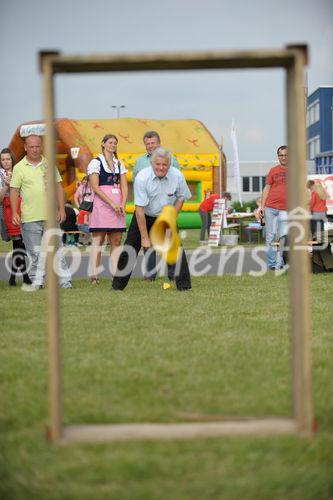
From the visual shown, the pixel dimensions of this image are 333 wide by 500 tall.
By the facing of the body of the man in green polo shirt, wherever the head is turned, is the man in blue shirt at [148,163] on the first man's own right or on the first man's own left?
on the first man's own left

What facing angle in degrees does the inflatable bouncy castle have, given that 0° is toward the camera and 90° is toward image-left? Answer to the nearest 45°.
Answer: approximately 45°

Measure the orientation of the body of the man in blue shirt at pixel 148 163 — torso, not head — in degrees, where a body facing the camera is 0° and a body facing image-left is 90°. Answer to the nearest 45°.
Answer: approximately 0°

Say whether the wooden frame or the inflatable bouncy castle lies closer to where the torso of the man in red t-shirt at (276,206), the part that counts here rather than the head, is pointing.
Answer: the wooden frame

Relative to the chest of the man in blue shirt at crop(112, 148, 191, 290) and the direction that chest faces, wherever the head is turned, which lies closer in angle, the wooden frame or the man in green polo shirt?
the wooden frame

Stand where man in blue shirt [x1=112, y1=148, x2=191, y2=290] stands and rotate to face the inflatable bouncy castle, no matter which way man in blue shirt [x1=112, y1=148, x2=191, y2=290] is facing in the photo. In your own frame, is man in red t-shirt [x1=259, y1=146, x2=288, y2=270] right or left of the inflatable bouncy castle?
right

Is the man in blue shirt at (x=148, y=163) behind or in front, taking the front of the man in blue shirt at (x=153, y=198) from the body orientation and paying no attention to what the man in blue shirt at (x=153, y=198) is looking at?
behind

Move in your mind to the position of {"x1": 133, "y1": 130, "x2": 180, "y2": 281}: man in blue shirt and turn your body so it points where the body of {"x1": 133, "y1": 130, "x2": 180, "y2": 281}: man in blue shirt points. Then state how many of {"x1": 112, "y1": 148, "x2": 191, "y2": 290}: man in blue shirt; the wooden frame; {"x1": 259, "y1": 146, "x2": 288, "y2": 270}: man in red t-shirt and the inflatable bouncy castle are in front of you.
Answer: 2

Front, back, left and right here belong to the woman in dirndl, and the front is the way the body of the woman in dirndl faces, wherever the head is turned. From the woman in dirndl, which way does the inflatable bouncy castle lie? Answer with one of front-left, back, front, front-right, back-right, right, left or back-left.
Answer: back-left

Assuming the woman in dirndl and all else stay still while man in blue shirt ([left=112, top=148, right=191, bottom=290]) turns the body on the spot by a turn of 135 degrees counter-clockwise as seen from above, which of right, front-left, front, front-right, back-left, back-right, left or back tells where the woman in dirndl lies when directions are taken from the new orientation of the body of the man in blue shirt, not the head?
left

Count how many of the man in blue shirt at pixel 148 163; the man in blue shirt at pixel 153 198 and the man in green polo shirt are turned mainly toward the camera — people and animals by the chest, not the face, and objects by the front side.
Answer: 3

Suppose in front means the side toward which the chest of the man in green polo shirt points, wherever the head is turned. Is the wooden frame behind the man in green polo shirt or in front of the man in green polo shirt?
in front

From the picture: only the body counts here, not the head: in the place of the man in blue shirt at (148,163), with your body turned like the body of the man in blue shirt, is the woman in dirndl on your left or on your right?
on your right

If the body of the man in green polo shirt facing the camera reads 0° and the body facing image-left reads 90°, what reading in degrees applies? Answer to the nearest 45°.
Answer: approximately 0°
